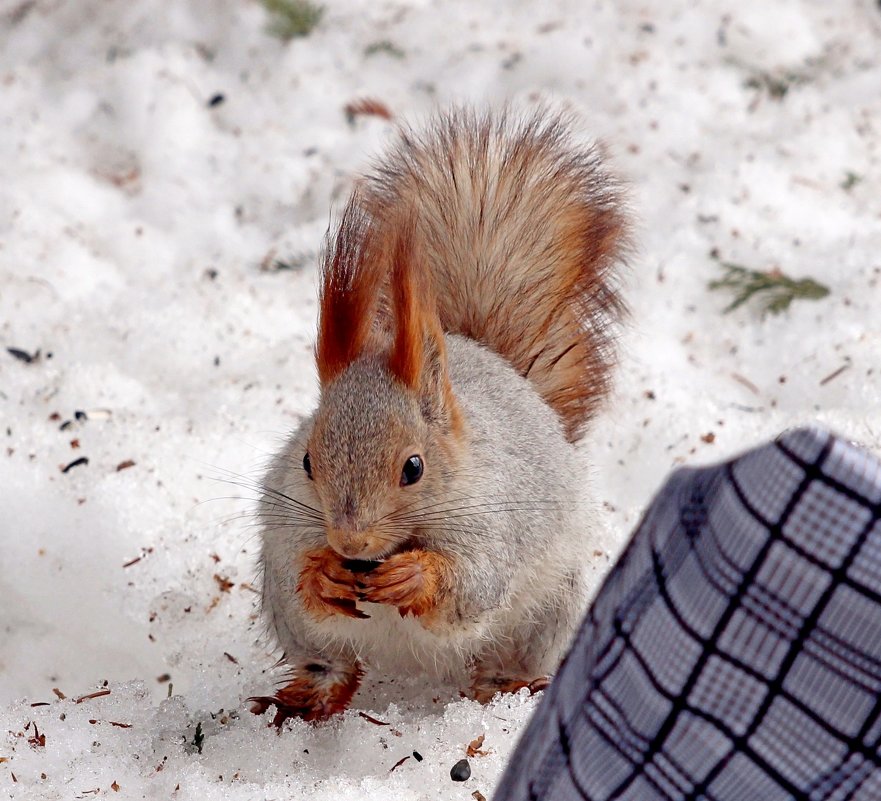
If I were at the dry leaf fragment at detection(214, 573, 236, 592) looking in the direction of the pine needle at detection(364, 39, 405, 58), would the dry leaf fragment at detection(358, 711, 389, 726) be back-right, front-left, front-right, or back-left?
back-right

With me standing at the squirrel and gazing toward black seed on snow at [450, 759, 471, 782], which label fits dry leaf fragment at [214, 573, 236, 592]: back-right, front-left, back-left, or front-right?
back-right

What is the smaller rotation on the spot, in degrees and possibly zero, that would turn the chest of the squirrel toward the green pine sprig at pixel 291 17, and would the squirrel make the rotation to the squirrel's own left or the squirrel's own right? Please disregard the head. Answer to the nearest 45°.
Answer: approximately 135° to the squirrel's own right

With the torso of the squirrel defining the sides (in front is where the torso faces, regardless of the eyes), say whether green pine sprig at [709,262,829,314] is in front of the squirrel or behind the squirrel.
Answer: behind

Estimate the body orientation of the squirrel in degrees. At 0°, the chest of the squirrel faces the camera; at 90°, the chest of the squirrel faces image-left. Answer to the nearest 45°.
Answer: approximately 45°
